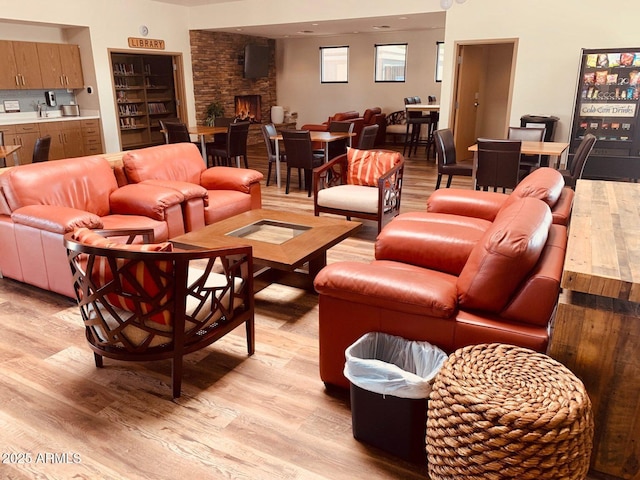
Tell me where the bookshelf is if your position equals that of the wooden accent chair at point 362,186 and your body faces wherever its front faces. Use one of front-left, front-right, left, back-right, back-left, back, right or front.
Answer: right

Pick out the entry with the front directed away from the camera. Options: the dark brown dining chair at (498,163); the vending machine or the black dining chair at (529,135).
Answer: the dark brown dining chair at (498,163)

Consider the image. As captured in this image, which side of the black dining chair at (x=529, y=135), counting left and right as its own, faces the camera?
front

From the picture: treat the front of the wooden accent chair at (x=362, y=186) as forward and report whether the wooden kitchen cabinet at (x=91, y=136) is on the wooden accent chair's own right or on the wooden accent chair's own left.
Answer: on the wooden accent chair's own right

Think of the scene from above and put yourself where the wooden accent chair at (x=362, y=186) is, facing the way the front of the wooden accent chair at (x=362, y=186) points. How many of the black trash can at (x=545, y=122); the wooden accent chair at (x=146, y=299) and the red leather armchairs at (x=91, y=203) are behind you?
1

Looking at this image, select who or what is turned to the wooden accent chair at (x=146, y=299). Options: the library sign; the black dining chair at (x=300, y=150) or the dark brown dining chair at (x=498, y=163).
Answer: the library sign

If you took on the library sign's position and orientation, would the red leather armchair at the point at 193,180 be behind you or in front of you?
in front

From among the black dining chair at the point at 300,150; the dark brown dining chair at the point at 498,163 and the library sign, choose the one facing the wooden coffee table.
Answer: the library sign

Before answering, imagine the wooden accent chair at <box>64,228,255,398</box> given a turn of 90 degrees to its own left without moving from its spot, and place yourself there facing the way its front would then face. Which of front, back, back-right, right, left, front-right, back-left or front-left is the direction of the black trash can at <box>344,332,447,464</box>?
back

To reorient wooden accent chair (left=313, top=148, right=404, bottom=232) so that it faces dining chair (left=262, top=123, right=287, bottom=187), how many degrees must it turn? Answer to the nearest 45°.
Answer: approximately 90° to its right

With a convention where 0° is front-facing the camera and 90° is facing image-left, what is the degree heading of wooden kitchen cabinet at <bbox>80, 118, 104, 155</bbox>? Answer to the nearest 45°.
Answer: approximately 0°

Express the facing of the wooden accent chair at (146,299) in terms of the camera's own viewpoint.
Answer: facing away from the viewer and to the right of the viewer

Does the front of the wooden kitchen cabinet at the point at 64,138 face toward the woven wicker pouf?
yes

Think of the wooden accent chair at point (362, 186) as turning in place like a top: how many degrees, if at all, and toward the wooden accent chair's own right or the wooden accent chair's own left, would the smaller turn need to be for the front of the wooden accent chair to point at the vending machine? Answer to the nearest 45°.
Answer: approximately 180°

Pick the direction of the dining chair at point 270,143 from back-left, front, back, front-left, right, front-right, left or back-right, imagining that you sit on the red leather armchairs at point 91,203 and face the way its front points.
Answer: left

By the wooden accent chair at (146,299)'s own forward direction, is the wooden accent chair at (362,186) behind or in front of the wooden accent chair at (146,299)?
in front

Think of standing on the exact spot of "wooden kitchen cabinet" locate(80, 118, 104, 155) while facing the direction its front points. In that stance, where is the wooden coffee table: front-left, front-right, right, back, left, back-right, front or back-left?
front

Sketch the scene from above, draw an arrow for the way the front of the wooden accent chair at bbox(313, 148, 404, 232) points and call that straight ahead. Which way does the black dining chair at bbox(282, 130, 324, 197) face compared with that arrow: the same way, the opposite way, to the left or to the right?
the opposite way

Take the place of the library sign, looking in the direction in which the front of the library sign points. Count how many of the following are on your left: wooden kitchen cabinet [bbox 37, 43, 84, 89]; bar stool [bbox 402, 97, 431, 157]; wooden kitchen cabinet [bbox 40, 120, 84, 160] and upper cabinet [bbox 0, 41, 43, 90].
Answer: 1

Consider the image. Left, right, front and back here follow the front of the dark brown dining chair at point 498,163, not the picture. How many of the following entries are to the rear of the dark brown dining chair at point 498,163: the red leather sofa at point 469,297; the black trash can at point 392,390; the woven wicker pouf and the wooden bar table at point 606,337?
4

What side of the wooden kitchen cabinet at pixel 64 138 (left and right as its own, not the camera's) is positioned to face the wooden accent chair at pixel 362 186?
front
